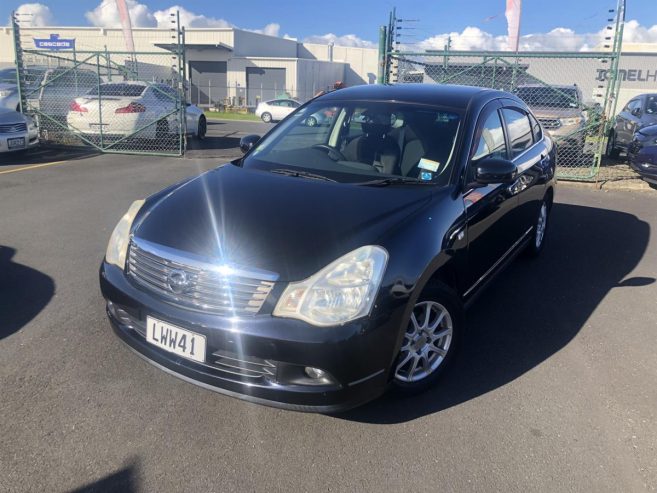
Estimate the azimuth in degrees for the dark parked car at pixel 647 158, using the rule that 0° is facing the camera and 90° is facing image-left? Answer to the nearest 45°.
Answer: approximately 45°

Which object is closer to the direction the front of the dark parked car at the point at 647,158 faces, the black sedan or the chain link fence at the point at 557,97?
the black sedan

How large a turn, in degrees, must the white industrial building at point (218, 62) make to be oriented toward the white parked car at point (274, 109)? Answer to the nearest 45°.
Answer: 0° — it already faces it

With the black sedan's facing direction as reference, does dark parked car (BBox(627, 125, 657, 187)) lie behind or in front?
behind

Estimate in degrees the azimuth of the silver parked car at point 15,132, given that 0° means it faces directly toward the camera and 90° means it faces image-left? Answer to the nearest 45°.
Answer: approximately 315°

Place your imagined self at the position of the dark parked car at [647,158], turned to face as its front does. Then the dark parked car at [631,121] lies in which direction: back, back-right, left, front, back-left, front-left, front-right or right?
back-right

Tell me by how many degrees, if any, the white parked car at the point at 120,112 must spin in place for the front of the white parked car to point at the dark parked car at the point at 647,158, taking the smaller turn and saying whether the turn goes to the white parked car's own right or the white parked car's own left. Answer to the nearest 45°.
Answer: approximately 90° to the white parked car's own right

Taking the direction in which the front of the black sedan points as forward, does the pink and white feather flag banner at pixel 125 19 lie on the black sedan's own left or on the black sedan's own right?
on the black sedan's own right

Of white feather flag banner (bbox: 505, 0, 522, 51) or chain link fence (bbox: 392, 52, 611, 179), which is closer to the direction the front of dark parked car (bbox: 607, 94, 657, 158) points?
the chain link fence
